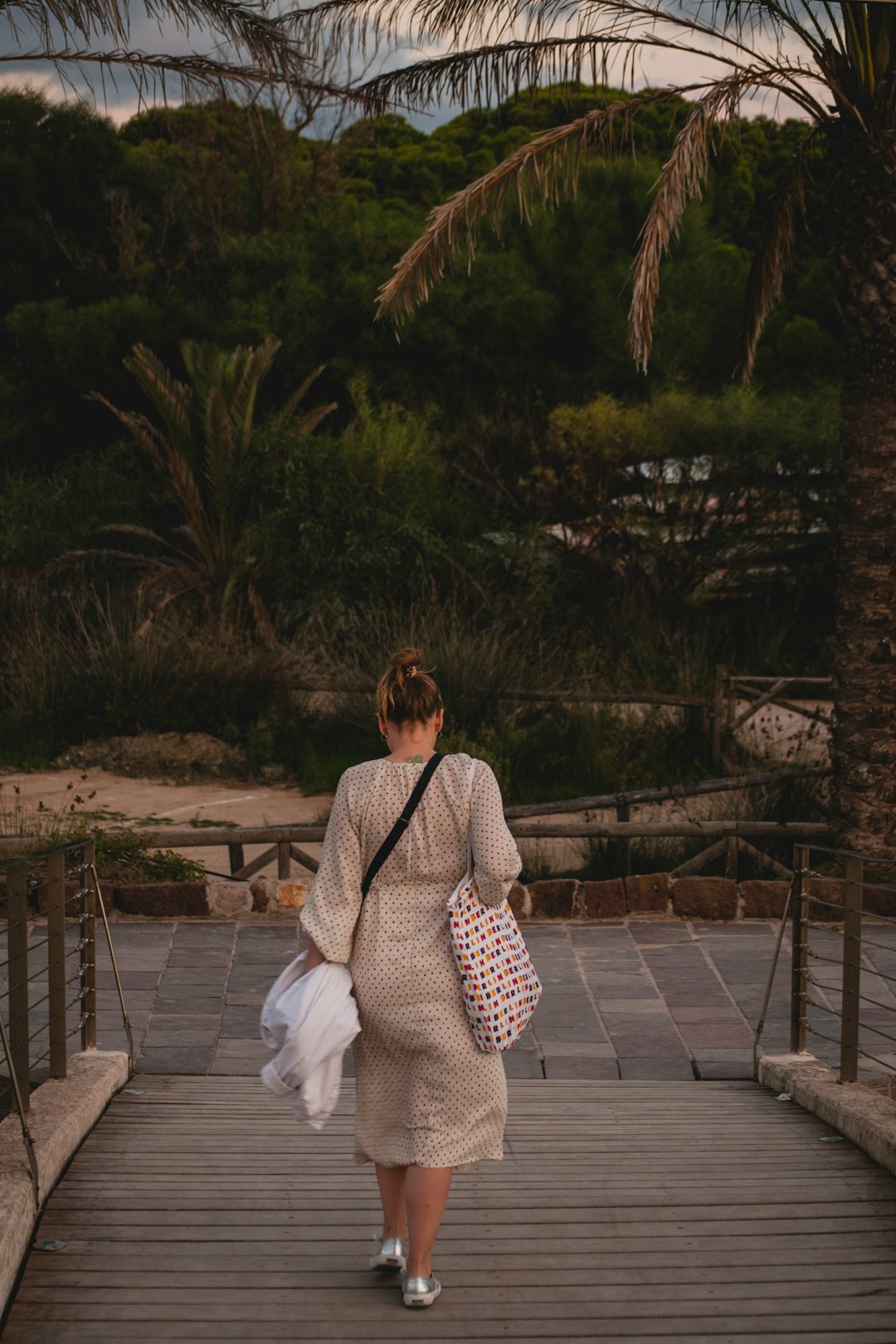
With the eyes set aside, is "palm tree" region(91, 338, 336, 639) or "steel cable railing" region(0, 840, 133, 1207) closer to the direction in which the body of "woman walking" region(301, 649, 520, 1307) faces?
the palm tree

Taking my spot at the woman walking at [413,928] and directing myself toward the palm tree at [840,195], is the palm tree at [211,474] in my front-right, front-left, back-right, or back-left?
front-left

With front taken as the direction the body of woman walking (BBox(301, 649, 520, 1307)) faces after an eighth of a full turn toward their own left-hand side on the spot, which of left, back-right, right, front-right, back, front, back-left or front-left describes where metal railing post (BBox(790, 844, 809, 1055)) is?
right

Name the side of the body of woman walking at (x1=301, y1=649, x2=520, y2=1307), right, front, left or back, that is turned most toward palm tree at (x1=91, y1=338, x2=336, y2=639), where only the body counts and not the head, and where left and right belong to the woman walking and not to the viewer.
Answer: front

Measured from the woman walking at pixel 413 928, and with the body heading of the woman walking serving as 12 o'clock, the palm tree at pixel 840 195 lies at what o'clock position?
The palm tree is roughly at 1 o'clock from the woman walking.

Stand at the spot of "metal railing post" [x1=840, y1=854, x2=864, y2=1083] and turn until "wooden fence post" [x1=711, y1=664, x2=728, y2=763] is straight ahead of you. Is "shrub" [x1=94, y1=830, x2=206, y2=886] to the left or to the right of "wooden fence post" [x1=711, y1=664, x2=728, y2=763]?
left

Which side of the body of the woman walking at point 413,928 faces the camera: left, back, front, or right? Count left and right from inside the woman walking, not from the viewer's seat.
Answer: back

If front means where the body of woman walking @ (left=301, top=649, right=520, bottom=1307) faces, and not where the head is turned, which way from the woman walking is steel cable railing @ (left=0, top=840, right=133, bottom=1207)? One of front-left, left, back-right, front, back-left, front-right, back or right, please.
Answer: front-left

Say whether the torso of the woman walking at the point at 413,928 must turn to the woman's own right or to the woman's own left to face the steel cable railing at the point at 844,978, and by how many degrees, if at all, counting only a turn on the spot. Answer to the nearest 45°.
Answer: approximately 45° to the woman's own right

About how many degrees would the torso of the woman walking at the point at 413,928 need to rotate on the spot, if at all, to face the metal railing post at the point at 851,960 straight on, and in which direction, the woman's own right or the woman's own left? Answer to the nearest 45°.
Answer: approximately 45° to the woman's own right
